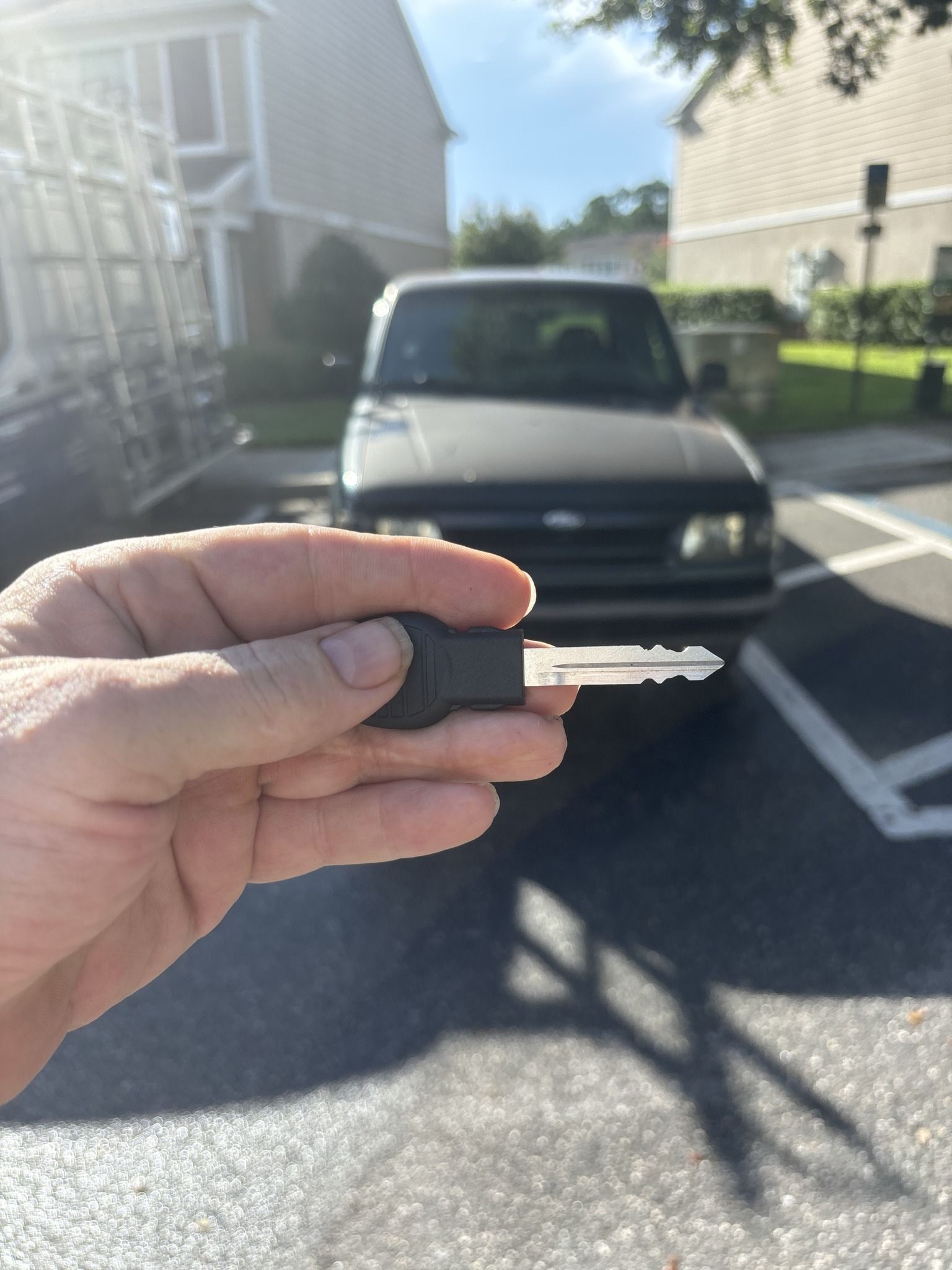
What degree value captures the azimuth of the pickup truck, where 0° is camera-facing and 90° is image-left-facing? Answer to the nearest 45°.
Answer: approximately 0°

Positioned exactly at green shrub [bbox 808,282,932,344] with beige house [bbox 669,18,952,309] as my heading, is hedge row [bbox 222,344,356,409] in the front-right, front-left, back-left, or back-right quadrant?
back-left

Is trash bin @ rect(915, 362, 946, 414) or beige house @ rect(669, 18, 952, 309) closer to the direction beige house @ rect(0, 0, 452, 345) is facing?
the trash bin

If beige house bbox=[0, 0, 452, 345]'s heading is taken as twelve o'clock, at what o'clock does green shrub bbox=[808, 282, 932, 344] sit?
The green shrub is roughly at 8 o'clock from the beige house.

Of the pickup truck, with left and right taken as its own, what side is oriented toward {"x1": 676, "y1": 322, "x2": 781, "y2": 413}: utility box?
back

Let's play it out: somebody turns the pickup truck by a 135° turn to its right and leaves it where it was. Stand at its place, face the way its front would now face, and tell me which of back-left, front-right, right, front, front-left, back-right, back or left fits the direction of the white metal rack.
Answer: front

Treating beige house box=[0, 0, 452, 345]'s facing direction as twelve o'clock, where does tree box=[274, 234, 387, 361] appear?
The tree is roughly at 10 o'clock from the beige house.

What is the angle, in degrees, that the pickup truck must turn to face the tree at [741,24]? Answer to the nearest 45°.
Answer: approximately 180°

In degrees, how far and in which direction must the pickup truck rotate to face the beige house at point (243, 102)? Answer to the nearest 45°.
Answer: approximately 180°

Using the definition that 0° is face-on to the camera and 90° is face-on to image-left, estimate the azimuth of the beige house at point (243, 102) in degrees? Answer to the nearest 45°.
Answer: approximately 45°
